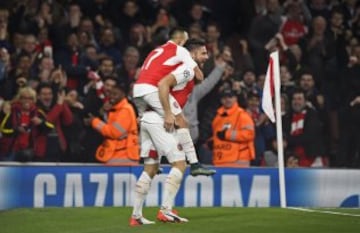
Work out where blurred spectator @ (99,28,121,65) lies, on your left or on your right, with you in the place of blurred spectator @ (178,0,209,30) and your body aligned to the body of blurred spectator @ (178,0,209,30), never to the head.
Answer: on your right

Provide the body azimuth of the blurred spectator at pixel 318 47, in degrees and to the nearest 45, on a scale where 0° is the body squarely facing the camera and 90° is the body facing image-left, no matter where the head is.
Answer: approximately 0°

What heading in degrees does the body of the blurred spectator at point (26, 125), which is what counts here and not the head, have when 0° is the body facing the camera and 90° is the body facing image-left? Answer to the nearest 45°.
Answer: approximately 0°

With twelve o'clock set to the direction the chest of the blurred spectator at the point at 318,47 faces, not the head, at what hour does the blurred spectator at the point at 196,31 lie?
the blurred spectator at the point at 196,31 is roughly at 2 o'clock from the blurred spectator at the point at 318,47.

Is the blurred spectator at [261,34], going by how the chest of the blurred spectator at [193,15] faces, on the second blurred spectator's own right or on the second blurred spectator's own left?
on the second blurred spectator's own left
